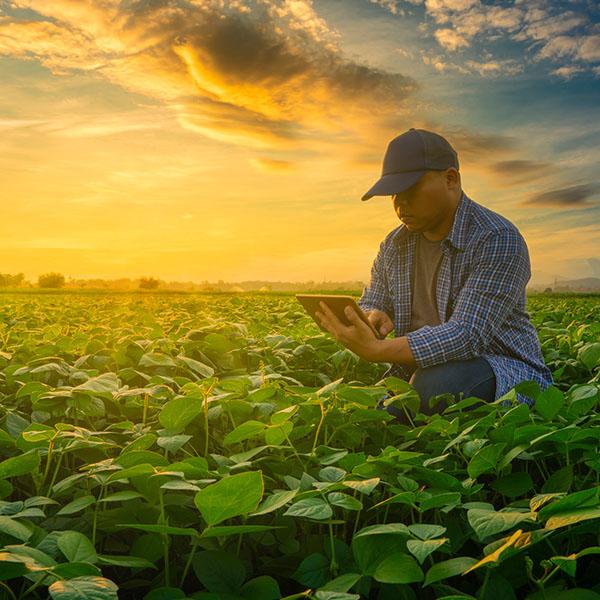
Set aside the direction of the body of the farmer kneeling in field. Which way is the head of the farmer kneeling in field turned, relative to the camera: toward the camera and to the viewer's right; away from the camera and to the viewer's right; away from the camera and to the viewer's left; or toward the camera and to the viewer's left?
toward the camera and to the viewer's left

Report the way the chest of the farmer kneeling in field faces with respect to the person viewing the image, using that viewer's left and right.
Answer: facing the viewer and to the left of the viewer
